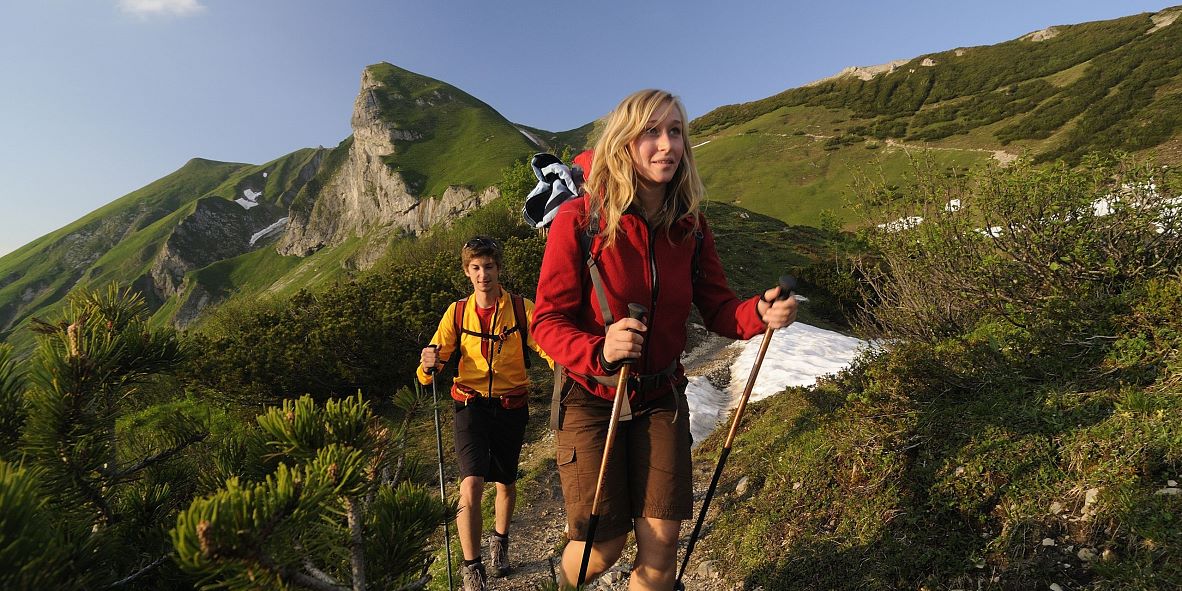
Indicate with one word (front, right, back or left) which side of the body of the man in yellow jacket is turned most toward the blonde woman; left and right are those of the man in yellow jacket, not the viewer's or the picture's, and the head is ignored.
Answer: front

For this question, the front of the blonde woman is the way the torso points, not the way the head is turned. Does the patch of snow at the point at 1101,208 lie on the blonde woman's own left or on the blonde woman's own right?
on the blonde woman's own left

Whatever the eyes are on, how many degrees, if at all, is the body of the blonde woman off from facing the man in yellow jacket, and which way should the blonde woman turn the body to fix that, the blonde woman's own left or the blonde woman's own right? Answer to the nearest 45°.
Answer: approximately 180°

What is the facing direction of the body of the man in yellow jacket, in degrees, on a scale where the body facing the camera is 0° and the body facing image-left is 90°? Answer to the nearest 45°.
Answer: approximately 0°

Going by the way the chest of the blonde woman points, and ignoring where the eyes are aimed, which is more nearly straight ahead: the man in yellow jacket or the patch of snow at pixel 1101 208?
the patch of snow

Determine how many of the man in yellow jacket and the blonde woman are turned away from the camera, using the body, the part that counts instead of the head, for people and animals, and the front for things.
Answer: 0

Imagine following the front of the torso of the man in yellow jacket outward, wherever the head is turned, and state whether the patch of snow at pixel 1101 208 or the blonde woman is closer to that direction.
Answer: the blonde woman

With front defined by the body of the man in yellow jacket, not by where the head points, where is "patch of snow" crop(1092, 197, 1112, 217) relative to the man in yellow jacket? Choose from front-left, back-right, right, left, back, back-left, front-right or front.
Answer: left
